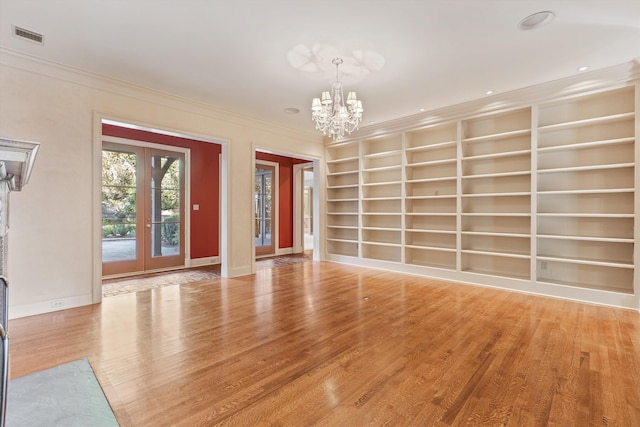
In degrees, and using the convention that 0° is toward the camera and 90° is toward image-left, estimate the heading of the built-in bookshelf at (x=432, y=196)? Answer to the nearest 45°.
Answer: approximately 45°

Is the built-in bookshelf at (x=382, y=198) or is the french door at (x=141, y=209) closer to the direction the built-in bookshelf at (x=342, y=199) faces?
the french door

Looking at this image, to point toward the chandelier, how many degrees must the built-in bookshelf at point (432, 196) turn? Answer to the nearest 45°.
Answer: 0° — it already faces it

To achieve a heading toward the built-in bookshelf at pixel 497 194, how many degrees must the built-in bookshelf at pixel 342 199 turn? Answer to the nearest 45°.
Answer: approximately 90° to its left

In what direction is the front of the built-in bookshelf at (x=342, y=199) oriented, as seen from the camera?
facing the viewer and to the left of the viewer

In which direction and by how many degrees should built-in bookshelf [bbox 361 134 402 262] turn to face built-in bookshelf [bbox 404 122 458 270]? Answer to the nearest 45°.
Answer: approximately 90° to its left

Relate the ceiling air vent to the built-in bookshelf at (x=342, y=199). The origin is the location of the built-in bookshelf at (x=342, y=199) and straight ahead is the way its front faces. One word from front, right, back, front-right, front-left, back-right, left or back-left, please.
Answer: front

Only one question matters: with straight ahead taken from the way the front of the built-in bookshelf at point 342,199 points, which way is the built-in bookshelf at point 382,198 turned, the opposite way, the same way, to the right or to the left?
the same way

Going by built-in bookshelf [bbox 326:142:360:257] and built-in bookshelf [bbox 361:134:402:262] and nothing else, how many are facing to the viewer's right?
0

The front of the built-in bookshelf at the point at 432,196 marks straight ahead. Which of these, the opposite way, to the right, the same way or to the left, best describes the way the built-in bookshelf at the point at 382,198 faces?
the same way

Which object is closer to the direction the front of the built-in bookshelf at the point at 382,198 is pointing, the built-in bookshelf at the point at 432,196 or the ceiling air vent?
the ceiling air vent

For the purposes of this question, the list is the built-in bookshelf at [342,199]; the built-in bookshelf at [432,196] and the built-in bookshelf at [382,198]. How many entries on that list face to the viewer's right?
0

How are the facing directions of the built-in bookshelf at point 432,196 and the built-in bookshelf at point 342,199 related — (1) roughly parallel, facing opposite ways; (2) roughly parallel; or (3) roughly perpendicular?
roughly parallel

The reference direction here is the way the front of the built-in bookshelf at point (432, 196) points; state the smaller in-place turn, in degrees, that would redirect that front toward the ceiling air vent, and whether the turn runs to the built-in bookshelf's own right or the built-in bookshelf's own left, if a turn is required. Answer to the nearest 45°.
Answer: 0° — it already faces it

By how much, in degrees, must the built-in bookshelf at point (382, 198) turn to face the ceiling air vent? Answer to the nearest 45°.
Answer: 0° — it already faces it

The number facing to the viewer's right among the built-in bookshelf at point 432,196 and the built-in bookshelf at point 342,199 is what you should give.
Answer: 0

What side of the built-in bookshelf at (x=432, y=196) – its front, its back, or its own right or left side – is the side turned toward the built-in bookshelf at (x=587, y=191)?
left

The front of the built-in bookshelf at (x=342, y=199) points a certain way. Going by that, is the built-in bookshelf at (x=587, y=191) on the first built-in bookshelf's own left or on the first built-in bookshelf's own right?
on the first built-in bookshelf's own left
